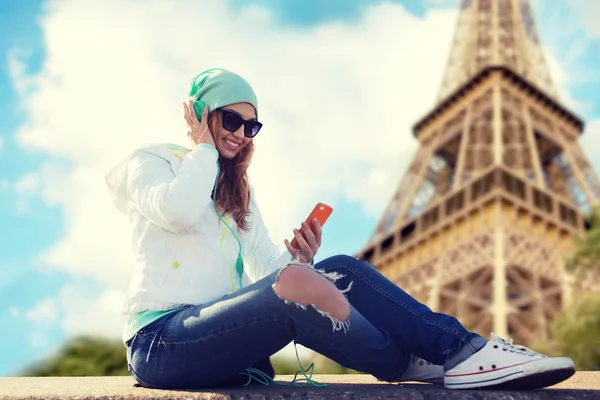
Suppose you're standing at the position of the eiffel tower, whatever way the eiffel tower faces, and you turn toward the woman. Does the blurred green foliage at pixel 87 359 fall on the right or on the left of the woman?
right

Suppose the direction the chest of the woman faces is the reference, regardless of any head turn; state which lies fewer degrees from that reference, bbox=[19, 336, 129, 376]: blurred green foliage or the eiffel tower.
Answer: the eiffel tower

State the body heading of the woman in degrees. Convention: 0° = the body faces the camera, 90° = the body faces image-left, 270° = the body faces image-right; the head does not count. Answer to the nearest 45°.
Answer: approximately 270°

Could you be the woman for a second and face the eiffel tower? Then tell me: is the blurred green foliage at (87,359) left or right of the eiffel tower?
left

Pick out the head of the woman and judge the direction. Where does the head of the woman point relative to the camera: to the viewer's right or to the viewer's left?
to the viewer's right

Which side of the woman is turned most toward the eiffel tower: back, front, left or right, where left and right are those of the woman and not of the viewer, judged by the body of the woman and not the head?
left
